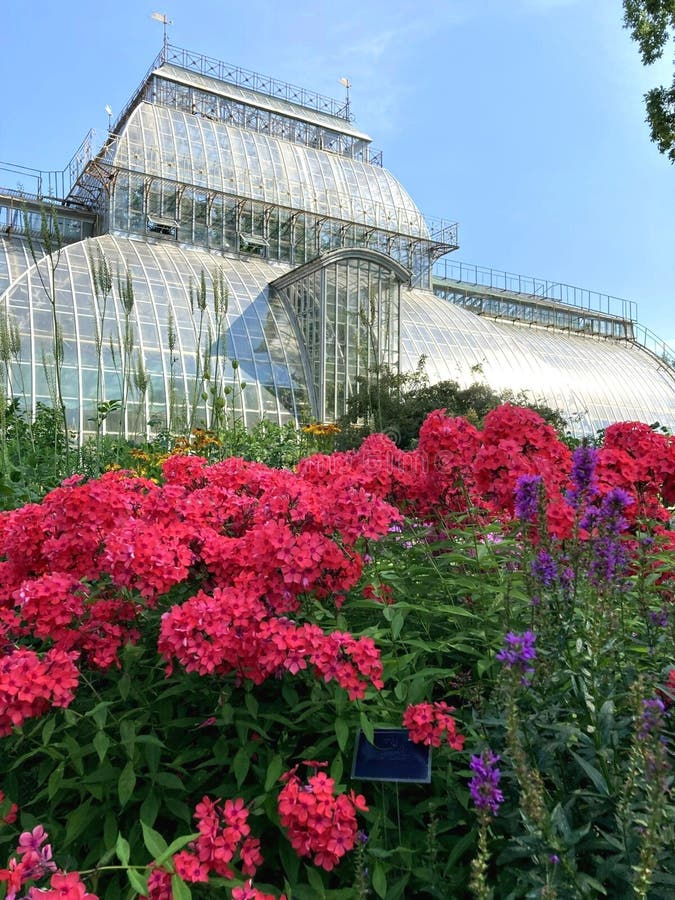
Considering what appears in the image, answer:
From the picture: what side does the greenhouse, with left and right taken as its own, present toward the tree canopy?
front

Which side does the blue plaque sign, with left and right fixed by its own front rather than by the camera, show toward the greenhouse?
back

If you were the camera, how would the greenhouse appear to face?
facing the viewer and to the right of the viewer

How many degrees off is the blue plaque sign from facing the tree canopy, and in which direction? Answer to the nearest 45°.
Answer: approximately 135° to its left

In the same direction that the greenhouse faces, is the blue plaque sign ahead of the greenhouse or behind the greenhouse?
ahead

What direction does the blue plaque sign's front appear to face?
toward the camera

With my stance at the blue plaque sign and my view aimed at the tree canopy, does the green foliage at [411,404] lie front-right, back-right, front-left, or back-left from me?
front-left

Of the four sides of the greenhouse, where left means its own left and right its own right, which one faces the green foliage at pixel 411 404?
front

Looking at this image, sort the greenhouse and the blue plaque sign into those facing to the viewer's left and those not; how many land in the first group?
0

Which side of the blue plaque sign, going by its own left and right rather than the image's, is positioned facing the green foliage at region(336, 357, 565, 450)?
back
